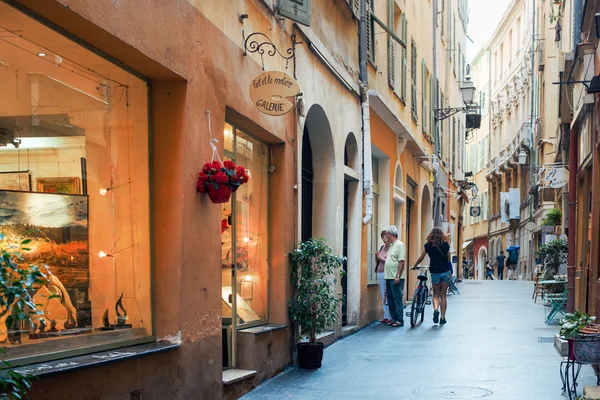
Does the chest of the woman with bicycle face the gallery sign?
no

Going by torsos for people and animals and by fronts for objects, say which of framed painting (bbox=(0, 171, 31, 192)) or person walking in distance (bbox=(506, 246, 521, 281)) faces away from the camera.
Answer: the person walking in distance

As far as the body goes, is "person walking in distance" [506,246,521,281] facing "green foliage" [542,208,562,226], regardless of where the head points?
no

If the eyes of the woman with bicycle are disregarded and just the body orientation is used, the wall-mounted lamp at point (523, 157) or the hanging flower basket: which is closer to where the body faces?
the wall-mounted lamp

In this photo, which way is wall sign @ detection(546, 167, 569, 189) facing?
toward the camera

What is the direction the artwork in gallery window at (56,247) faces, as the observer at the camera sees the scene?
facing the viewer and to the right of the viewer

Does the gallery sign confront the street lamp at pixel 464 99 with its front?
no

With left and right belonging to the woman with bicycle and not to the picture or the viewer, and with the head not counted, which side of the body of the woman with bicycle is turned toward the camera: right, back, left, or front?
back

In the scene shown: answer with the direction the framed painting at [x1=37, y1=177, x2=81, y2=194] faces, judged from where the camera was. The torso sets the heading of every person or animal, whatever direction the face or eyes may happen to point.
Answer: facing the viewer

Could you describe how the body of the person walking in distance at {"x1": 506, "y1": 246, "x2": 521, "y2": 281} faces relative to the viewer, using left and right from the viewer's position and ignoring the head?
facing away from the viewer
